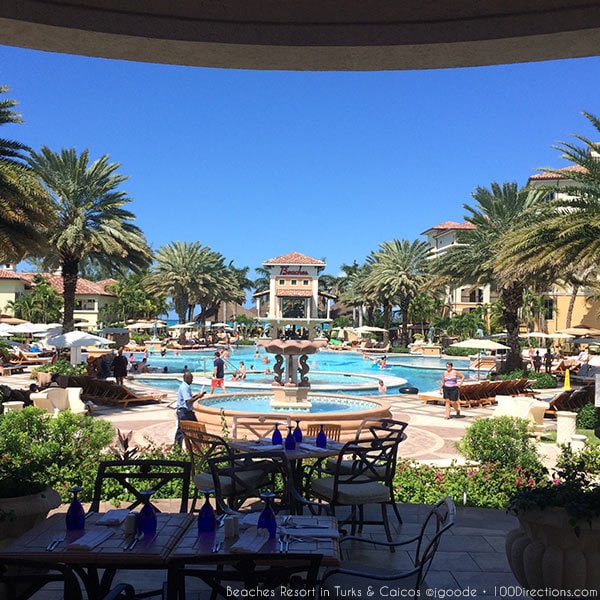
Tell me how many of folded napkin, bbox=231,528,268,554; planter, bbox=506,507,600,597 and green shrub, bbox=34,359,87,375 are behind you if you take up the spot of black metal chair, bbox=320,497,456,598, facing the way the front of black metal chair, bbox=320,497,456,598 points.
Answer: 1

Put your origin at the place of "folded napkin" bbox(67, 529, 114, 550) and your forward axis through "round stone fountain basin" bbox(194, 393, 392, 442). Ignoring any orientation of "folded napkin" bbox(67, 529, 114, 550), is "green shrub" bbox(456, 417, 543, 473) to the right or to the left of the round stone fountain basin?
right

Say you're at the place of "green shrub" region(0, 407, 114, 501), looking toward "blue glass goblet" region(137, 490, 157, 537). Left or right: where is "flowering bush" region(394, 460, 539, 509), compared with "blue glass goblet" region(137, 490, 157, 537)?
left

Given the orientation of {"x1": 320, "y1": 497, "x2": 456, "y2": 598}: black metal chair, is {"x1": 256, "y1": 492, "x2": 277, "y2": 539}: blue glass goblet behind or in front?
in front

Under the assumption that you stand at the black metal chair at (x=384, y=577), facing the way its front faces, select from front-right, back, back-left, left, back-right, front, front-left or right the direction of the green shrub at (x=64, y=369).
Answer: front-right

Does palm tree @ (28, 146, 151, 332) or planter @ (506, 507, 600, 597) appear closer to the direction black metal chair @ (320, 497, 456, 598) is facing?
the palm tree

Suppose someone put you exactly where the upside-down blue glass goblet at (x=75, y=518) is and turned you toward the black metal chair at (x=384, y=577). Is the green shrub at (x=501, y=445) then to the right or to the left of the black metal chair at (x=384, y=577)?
left

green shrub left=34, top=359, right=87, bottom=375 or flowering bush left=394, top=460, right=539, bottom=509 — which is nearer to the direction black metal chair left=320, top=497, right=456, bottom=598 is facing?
the green shrub

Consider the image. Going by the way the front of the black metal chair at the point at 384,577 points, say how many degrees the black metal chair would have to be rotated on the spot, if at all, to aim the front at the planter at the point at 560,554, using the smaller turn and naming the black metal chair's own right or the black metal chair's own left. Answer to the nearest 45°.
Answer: approximately 180°

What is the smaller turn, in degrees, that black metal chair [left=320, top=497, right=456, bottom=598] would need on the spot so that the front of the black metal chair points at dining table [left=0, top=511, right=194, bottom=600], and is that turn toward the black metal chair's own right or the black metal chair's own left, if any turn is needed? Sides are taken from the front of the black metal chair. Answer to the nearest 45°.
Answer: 0° — it already faces it

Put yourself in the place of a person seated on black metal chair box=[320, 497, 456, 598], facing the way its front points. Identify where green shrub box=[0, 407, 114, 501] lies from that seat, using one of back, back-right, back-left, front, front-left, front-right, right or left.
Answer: front-right

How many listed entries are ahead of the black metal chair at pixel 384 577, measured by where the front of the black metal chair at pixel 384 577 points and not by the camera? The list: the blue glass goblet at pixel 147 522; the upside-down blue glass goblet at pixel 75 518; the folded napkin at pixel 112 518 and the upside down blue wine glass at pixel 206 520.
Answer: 4

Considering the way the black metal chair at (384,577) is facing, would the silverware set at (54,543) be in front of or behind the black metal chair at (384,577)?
in front

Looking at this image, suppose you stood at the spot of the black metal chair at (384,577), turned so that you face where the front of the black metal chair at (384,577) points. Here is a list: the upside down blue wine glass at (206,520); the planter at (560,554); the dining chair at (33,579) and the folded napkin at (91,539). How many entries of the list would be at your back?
1

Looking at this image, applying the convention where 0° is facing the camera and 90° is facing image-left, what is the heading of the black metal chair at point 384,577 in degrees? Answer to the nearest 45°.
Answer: approximately 90°
